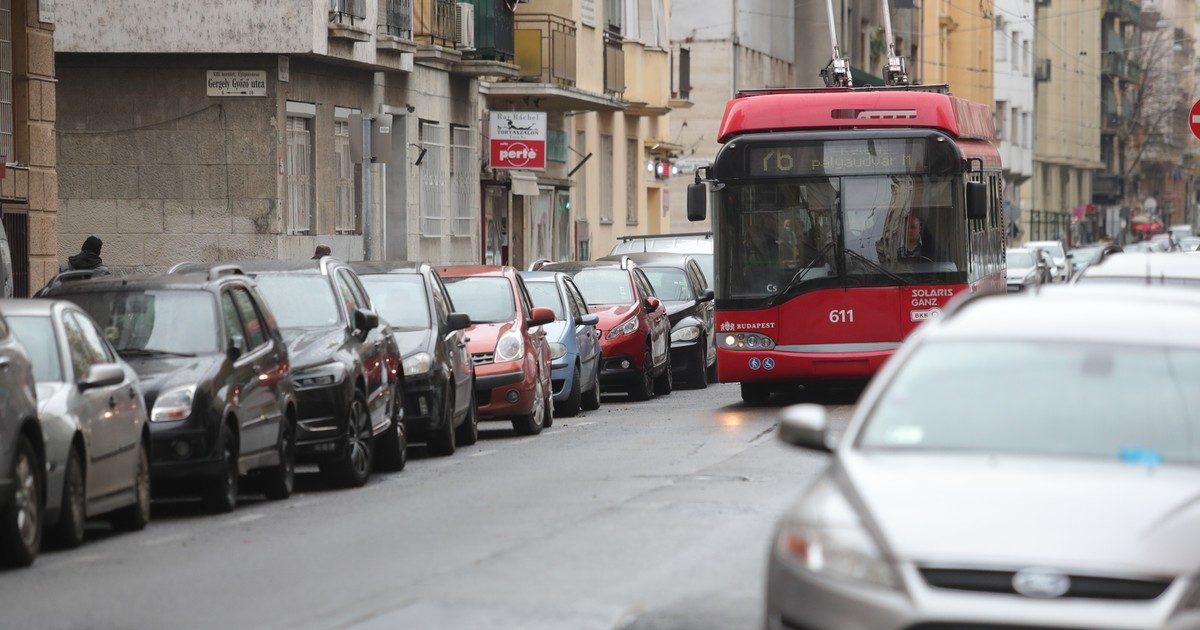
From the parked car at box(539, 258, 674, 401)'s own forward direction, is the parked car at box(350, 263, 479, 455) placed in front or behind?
in front

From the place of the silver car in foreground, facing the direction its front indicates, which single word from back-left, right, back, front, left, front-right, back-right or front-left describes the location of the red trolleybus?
back

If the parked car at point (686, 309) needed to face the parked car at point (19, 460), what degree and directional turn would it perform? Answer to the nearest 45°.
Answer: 0° — it already faces it

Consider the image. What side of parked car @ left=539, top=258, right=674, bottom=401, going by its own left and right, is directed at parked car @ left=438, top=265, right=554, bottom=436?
front

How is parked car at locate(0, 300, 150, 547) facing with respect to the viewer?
toward the camera

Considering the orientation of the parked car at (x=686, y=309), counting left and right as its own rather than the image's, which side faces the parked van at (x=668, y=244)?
back

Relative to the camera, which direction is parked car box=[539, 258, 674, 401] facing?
toward the camera

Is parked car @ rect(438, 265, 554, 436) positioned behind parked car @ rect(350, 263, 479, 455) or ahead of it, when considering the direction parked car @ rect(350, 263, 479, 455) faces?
behind

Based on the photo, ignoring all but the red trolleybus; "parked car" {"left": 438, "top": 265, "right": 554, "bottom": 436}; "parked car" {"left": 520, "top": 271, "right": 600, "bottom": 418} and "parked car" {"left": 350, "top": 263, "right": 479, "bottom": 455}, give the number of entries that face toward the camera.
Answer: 4

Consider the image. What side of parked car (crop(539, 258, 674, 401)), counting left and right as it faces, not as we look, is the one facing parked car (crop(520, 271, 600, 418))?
front

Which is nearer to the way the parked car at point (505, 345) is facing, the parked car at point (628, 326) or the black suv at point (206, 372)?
the black suv

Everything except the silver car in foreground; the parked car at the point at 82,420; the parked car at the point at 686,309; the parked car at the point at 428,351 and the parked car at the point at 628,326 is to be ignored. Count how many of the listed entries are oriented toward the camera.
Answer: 5

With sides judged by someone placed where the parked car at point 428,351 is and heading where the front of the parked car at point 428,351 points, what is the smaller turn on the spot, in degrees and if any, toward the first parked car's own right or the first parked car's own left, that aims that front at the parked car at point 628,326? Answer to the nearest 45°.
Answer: approximately 180°

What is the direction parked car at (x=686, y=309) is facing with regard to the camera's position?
facing the viewer
